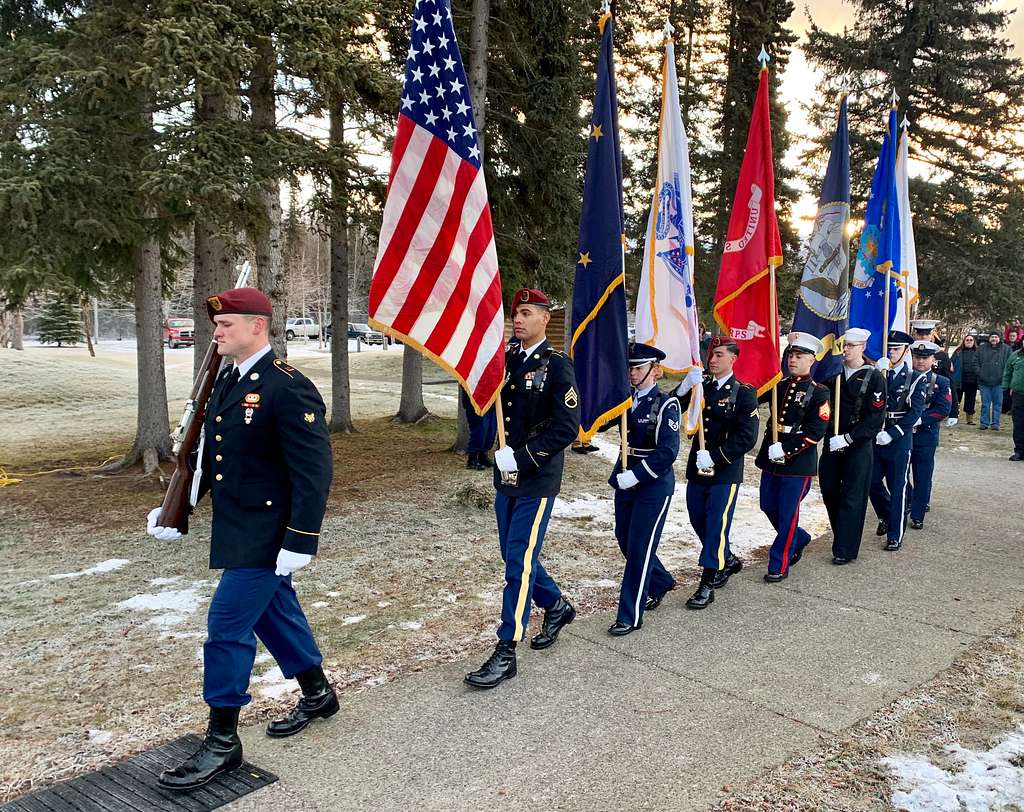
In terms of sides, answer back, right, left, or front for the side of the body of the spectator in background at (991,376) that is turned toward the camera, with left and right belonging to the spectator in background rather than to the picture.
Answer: front

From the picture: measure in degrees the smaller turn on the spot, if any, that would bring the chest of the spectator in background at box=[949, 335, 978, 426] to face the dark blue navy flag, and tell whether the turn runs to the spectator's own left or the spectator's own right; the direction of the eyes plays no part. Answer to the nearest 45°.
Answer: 0° — they already face it

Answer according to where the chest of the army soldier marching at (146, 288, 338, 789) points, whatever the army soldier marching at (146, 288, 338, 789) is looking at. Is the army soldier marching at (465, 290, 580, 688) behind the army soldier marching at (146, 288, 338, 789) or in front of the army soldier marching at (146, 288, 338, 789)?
behind

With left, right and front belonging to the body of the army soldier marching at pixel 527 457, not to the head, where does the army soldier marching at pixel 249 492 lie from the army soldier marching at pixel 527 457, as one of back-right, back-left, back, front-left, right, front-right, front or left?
front

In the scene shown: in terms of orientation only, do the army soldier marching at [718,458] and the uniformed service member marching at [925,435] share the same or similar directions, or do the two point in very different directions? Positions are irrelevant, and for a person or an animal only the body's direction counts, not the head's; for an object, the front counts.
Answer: same or similar directions

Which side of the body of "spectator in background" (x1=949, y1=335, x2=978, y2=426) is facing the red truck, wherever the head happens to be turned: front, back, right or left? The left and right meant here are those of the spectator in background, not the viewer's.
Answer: right

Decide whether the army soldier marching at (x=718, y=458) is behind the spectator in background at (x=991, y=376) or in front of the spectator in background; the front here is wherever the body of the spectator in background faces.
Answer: in front

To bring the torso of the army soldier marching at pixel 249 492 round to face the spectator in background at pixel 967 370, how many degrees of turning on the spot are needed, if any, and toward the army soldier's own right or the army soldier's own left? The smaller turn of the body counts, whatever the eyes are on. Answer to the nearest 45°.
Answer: approximately 180°

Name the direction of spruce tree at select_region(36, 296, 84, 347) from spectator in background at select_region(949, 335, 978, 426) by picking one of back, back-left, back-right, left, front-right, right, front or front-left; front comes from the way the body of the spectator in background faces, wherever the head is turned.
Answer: right

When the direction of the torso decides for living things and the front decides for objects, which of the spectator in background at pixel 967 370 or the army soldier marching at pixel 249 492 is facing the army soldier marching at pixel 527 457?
the spectator in background

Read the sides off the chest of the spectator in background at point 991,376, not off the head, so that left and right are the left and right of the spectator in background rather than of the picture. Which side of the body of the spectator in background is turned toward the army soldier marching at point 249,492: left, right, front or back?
front

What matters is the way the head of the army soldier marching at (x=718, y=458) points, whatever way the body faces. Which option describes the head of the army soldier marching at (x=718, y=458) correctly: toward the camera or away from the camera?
toward the camera

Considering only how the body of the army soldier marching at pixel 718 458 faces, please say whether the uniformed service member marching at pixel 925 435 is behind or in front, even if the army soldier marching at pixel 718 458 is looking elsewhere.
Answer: behind

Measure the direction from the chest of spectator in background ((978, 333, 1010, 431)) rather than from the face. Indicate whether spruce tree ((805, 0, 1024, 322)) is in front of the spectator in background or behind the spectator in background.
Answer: behind

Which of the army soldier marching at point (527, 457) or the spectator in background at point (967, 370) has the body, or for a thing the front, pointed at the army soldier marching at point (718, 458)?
the spectator in background

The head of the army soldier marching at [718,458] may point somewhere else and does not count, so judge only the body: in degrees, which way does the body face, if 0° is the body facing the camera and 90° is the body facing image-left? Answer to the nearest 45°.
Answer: approximately 45°

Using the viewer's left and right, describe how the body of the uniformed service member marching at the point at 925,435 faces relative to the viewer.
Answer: facing the viewer and to the left of the viewer

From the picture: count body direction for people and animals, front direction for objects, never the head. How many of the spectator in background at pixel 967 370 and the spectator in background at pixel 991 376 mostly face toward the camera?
2

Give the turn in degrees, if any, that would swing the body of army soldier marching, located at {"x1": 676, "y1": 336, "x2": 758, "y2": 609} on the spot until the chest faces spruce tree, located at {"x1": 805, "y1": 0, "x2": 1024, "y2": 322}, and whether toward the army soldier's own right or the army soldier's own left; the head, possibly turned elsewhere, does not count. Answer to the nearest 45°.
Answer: approximately 135° to the army soldier's own right
